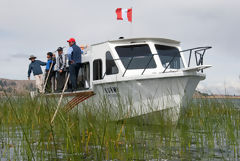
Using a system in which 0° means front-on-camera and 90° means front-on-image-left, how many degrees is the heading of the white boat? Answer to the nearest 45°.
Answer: approximately 315°

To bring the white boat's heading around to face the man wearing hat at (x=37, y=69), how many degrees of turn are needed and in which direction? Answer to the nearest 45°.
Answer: approximately 180°
